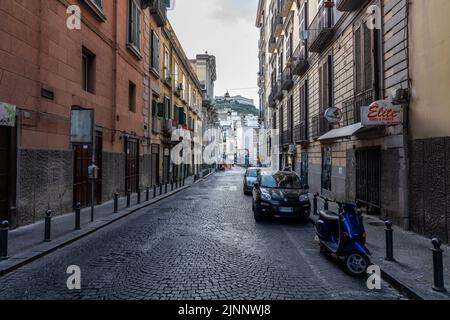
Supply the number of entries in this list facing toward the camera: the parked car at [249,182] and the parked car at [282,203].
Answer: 2

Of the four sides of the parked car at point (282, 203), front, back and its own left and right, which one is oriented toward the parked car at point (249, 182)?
back

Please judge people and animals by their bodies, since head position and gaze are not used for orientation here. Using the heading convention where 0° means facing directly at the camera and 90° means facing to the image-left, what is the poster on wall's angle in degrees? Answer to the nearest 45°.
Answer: approximately 315°

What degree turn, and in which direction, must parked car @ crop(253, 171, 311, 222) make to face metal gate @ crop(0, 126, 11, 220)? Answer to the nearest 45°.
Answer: approximately 45° to its right

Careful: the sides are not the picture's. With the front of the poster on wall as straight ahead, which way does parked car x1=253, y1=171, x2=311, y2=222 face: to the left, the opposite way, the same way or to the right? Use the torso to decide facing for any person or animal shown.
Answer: to the right

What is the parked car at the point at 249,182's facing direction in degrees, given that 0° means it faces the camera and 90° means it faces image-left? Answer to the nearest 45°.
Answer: approximately 0°

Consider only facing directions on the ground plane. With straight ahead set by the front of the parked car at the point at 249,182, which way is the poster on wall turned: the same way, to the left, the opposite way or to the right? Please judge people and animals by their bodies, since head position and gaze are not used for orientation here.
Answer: to the left

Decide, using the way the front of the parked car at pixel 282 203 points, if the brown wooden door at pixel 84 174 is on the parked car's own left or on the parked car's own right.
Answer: on the parked car's own right

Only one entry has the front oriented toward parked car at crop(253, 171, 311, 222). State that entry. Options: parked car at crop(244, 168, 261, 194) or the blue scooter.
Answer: parked car at crop(244, 168, 261, 194)

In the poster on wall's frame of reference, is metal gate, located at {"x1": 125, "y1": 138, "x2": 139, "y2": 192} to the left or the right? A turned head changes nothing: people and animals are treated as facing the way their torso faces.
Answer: on its left
